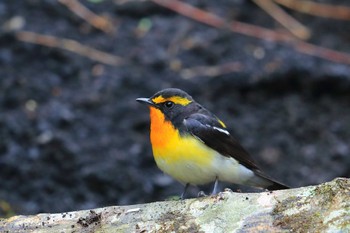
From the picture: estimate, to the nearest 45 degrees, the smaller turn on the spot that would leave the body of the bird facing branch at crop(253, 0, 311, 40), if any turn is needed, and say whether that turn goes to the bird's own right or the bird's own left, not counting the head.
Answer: approximately 90° to the bird's own right

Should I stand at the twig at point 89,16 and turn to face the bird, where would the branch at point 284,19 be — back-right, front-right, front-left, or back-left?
front-left

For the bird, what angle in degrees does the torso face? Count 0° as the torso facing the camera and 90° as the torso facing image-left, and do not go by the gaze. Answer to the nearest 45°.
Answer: approximately 90°

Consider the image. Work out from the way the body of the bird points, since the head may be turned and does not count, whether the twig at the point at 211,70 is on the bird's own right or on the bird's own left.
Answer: on the bird's own right

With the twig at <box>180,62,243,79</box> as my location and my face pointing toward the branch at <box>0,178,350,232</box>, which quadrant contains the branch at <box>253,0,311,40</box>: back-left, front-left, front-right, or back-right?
back-left

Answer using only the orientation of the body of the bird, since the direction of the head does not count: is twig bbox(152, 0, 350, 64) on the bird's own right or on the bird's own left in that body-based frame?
on the bird's own right

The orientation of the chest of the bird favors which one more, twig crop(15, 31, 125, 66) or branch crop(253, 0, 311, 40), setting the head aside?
the twig
